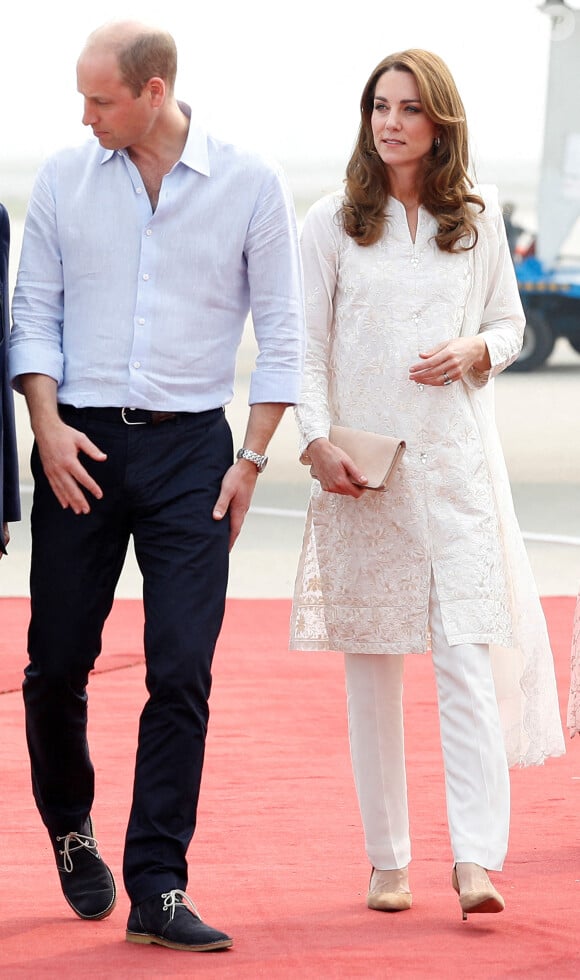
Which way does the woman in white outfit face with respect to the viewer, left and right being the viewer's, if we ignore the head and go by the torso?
facing the viewer

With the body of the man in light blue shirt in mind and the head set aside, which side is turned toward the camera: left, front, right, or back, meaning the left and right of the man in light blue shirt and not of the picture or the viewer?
front

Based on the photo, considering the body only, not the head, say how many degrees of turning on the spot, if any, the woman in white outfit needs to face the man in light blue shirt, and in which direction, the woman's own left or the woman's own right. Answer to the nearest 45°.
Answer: approximately 45° to the woman's own right

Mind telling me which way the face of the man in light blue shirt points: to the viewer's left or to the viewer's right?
to the viewer's left

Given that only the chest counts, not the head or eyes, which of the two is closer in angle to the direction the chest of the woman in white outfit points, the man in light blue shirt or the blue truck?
the man in light blue shirt

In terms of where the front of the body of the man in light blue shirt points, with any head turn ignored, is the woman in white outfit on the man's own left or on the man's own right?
on the man's own left

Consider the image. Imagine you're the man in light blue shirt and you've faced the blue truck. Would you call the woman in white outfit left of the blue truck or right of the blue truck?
right

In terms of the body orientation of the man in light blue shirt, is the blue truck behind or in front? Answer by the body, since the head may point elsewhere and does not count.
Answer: behind

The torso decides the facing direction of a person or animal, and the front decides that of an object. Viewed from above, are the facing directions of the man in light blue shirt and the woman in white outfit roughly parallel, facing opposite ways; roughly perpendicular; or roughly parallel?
roughly parallel

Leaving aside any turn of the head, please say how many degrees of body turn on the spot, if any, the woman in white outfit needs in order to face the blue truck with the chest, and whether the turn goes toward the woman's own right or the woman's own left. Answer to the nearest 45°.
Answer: approximately 180°

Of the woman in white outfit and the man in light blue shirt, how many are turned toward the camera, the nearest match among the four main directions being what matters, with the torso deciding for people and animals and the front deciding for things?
2
